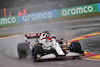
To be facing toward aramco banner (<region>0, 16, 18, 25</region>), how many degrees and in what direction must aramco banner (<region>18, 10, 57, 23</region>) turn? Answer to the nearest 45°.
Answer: approximately 90° to its right

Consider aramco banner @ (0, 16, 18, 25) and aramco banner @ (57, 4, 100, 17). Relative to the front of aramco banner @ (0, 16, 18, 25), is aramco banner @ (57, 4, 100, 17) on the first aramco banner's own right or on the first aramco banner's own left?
on the first aramco banner's own left

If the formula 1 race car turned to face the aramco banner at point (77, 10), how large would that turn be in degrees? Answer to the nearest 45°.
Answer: approximately 135° to its left

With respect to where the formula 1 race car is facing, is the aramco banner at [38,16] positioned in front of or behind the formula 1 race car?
behind

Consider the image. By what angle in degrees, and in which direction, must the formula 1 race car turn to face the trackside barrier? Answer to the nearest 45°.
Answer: approximately 135° to its left

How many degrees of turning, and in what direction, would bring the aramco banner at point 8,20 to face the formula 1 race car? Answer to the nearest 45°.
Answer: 0° — it already faces it

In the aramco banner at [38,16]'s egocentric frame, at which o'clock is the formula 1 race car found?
The formula 1 race car is roughly at 12 o'clock from the aramco banner.
